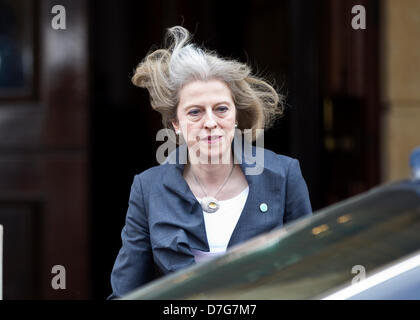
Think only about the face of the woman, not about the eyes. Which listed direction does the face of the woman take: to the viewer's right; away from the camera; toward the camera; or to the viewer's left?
toward the camera

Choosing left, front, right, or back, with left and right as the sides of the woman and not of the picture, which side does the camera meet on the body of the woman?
front
